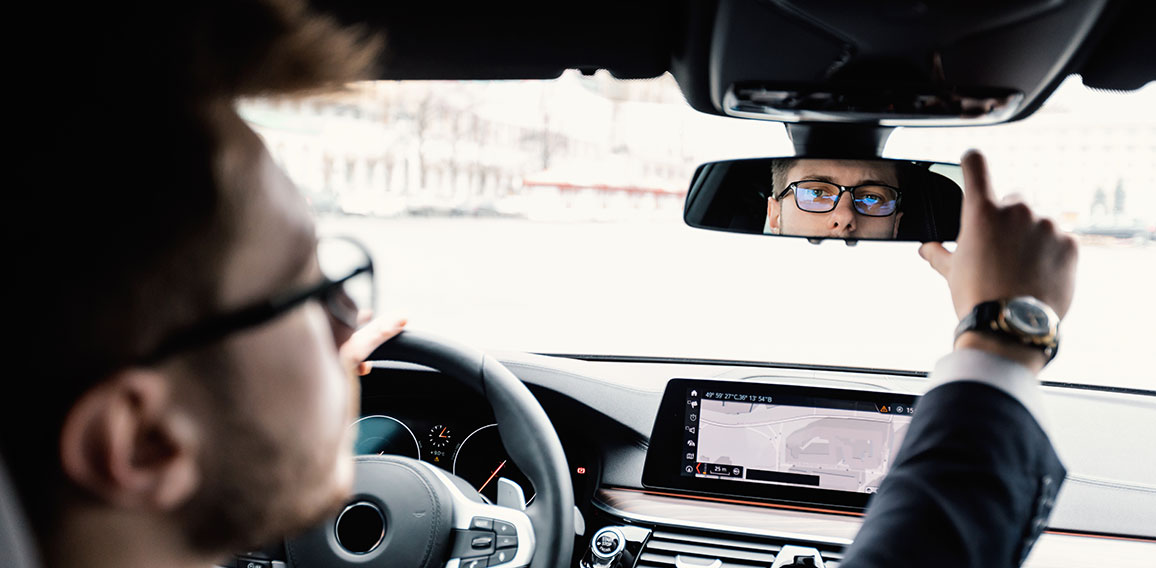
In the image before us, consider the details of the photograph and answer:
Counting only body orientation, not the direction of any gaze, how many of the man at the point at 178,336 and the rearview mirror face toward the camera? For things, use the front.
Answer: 1

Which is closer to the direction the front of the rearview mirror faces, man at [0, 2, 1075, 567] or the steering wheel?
the man

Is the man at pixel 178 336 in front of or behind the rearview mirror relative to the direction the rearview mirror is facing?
in front

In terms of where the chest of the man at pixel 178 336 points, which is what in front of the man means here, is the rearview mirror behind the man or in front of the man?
in front

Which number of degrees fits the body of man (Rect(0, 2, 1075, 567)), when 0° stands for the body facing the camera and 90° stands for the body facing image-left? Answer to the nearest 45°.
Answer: approximately 225°

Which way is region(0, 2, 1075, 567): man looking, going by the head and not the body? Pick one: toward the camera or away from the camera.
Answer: away from the camera

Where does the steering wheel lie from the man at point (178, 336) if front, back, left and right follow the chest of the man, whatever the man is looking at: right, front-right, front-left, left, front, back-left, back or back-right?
front-left

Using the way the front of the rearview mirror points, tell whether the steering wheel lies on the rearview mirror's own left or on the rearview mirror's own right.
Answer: on the rearview mirror's own right
